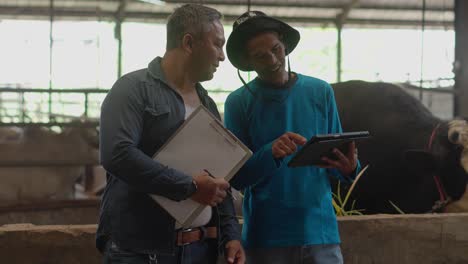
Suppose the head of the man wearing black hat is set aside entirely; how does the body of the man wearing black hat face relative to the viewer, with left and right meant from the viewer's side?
facing the viewer

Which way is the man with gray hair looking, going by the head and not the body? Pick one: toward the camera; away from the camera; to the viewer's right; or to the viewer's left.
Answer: to the viewer's right

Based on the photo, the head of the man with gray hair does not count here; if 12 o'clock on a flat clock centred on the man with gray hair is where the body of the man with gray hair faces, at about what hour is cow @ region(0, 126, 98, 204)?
The cow is roughly at 7 o'clock from the man with gray hair.

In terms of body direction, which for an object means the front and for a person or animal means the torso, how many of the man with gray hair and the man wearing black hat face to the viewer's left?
0

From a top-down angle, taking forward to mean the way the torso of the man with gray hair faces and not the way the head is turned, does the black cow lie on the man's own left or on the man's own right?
on the man's own left
